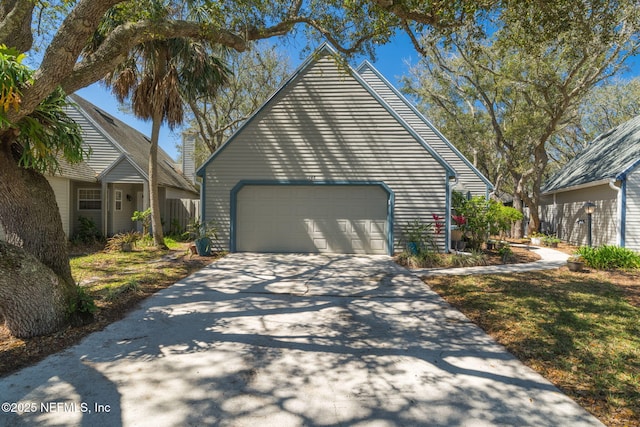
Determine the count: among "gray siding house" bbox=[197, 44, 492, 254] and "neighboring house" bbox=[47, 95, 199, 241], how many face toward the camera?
2

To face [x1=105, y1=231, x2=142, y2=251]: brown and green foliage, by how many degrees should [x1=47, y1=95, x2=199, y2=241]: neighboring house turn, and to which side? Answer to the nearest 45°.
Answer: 0° — it already faces it

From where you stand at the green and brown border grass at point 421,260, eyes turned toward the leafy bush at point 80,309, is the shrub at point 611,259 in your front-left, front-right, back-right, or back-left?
back-left

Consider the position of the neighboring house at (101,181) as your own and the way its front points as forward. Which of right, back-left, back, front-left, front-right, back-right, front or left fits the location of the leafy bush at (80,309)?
front

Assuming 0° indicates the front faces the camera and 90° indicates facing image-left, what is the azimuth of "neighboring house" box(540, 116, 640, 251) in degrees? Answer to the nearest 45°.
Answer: approximately 315°

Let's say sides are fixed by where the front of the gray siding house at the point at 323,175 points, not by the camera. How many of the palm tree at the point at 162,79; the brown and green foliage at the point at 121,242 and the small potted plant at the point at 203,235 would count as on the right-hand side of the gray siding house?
3

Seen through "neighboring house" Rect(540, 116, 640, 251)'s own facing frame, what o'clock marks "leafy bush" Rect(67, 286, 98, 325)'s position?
The leafy bush is roughly at 2 o'clock from the neighboring house.

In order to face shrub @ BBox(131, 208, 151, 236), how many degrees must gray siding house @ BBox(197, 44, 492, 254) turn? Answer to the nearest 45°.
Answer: approximately 90° to its right

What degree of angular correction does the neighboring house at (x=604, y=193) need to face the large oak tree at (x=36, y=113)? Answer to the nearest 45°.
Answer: approximately 45° to its right

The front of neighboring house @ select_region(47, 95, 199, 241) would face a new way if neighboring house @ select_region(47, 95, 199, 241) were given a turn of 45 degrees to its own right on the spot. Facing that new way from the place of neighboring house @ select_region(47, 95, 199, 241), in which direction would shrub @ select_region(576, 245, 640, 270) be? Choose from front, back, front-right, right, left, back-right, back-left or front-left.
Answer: left

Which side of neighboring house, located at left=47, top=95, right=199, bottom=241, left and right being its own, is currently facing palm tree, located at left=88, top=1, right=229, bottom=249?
front

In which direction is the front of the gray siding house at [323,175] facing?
toward the camera

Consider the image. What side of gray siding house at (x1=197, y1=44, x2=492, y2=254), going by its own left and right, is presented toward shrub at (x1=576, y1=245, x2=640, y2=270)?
left

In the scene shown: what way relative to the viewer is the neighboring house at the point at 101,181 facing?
toward the camera
